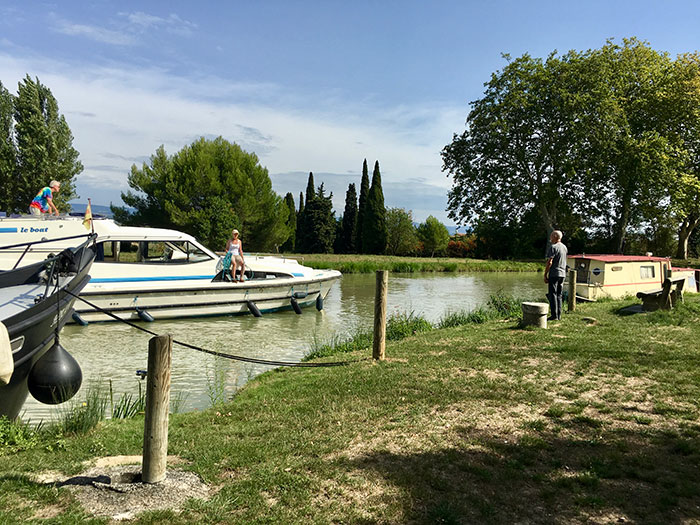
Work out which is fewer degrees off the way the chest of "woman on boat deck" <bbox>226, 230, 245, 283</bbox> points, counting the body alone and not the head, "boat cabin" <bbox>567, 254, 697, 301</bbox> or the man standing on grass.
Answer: the man standing on grass

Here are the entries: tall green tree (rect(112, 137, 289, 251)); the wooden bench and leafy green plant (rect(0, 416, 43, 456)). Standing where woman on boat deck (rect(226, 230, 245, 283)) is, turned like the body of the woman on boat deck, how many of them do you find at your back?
1

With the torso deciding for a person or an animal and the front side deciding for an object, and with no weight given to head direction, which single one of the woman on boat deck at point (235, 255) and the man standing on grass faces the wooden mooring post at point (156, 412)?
the woman on boat deck

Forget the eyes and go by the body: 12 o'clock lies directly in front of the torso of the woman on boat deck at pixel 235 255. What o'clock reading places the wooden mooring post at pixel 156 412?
The wooden mooring post is roughly at 12 o'clock from the woman on boat deck.

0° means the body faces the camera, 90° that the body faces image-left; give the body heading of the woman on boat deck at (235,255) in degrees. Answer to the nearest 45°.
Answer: approximately 0°

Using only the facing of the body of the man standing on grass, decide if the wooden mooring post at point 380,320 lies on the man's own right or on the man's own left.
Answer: on the man's own left

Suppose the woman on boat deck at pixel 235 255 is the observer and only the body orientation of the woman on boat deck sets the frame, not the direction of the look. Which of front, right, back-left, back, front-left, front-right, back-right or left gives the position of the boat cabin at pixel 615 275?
left

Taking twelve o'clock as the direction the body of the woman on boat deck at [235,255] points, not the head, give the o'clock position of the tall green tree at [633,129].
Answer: The tall green tree is roughly at 8 o'clock from the woman on boat deck.

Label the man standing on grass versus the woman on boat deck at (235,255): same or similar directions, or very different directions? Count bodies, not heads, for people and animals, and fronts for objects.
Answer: very different directions

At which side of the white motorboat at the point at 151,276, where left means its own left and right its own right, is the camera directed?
right

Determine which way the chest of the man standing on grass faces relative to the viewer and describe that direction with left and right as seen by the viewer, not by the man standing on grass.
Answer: facing away from the viewer and to the left of the viewer

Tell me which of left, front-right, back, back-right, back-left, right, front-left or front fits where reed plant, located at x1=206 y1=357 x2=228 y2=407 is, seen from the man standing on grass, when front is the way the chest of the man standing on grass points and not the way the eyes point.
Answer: left

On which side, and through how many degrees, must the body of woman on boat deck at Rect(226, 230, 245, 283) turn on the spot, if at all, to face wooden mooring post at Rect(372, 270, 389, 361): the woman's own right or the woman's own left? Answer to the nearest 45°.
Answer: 0° — they already face it

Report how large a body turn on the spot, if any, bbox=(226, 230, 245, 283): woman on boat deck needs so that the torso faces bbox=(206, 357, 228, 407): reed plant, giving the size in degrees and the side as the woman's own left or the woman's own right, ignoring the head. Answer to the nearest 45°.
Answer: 0° — they already face it

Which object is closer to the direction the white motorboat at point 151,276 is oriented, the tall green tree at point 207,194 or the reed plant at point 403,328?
the reed plant

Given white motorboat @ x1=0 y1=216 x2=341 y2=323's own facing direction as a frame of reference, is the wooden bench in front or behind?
in front

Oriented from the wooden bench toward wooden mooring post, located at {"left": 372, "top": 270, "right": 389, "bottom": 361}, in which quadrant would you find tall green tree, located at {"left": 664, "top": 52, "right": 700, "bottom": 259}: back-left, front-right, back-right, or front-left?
back-right
